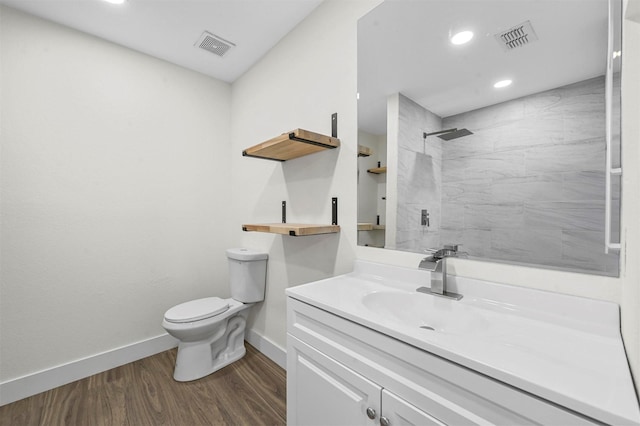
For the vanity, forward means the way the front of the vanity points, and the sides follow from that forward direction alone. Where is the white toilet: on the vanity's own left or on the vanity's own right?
on the vanity's own right

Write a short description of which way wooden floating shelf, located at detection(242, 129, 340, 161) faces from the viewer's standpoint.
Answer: facing the viewer and to the left of the viewer

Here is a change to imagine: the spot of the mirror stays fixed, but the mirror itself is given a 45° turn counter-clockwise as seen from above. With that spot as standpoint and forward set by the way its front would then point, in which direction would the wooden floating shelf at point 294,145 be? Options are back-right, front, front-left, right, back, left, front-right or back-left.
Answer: right

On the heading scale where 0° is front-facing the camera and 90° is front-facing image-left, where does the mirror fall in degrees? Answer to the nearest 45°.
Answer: approximately 45°

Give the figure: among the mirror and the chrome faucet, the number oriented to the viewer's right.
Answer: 0

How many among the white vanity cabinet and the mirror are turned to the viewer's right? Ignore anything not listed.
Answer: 0

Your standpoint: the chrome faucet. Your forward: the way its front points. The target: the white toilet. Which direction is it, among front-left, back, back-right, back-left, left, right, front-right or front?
front-right
